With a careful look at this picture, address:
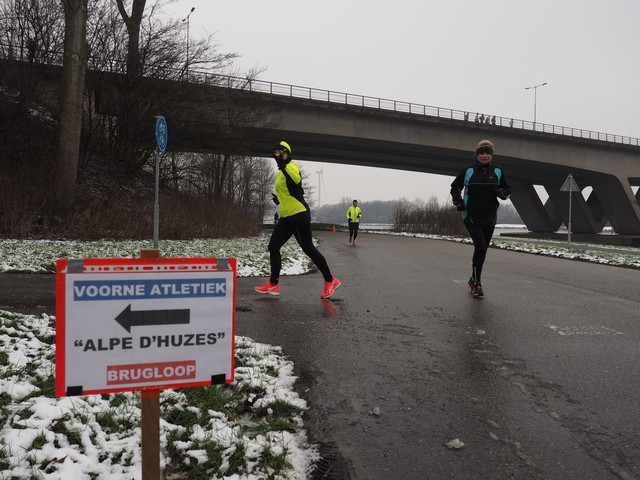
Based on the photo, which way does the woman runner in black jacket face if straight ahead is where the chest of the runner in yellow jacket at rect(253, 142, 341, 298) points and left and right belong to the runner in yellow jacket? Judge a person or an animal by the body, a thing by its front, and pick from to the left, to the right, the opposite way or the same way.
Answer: to the left

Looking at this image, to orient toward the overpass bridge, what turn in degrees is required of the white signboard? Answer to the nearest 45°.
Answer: approximately 135° to its left

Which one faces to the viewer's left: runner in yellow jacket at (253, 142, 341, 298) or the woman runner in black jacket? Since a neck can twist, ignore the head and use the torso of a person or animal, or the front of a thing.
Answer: the runner in yellow jacket

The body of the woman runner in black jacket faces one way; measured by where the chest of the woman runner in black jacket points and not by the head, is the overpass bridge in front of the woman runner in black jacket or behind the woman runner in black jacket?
behind

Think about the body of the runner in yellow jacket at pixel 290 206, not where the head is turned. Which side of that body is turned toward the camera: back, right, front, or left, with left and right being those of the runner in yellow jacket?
left

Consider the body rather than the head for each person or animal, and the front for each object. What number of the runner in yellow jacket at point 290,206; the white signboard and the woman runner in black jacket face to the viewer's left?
1

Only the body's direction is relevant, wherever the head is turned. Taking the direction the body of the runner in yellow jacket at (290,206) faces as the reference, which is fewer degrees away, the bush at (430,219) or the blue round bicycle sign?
the blue round bicycle sign

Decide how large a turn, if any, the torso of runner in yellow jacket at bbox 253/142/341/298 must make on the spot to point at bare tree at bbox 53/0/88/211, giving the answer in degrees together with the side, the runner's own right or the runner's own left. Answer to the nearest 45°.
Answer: approximately 45° to the runner's own right

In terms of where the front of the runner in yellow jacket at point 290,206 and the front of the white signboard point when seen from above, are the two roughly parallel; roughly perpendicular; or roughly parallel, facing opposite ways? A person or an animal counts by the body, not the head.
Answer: roughly perpendicular
